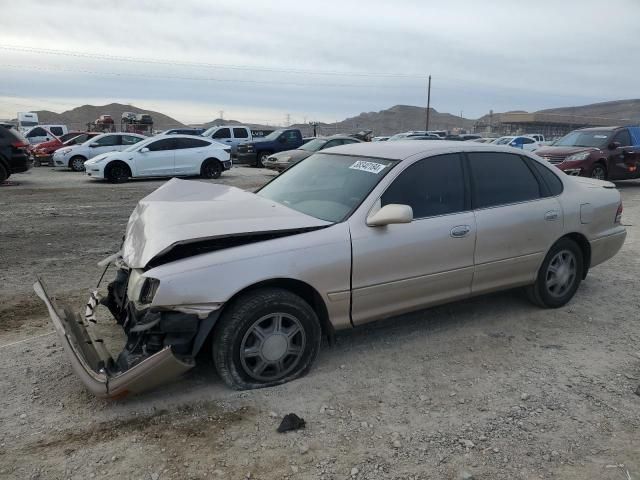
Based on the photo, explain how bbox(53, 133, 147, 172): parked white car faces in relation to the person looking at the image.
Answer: facing the viewer and to the left of the viewer

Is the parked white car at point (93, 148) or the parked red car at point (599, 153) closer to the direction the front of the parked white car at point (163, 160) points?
the parked white car

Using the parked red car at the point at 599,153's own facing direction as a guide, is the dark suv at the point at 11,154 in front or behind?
in front

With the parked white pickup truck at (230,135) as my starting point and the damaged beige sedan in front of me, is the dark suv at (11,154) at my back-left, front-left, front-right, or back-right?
front-right

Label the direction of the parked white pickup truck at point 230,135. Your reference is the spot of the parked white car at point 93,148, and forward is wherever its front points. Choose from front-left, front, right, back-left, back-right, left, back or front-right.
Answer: back

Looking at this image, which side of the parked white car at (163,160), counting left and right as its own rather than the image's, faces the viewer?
left

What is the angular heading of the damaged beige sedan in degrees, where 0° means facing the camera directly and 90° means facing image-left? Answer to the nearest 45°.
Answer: approximately 45°

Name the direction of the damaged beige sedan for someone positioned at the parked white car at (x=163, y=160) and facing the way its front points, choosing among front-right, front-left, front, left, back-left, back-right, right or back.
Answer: left

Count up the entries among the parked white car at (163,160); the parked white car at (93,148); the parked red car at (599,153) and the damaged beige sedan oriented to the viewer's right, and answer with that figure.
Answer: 0

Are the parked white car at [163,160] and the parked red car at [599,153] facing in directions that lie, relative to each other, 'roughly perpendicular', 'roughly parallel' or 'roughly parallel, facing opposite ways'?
roughly parallel

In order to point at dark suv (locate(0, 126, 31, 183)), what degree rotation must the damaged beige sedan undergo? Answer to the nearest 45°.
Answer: approximately 90° to its right
